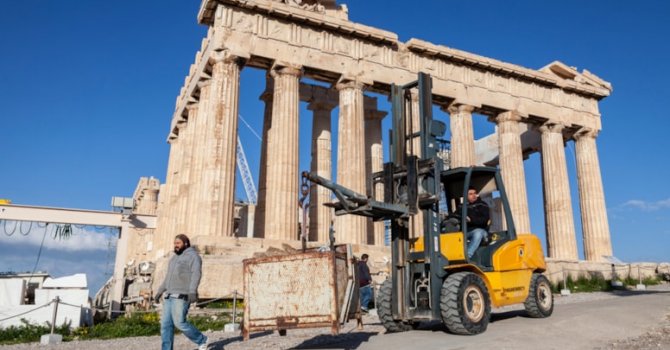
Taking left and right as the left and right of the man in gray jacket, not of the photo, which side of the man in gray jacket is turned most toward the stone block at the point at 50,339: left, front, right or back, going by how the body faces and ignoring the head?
right

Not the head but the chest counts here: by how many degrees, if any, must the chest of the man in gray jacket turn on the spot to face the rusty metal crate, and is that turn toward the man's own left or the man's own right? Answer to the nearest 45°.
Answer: approximately 90° to the man's own left

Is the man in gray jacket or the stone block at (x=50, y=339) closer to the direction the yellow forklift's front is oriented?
the man in gray jacket

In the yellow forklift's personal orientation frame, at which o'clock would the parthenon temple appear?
The parthenon temple is roughly at 4 o'clock from the yellow forklift.

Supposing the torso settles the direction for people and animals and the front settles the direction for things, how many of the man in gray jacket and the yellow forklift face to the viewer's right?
0

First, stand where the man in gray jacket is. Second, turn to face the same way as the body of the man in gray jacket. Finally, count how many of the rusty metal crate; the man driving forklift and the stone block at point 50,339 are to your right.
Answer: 1

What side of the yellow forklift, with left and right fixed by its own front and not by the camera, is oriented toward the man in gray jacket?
front

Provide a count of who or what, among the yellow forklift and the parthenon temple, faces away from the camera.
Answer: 0

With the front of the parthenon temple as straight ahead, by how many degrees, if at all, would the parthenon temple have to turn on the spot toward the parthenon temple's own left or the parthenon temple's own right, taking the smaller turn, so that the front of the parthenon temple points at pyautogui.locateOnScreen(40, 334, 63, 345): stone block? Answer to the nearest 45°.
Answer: approximately 45° to the parthenon temple's own right

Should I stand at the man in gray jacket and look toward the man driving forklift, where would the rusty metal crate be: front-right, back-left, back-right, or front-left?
front-right

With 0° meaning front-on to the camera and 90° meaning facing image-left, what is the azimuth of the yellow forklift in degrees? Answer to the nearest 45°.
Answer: approximately 45°

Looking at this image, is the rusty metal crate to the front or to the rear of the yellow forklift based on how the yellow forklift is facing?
to the front

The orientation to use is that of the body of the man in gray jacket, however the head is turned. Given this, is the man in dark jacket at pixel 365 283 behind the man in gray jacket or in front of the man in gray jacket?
behind

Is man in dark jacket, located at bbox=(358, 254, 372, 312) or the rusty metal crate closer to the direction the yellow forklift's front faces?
the rusty metal crate

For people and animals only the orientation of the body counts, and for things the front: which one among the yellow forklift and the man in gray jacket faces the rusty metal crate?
the yellow forklift

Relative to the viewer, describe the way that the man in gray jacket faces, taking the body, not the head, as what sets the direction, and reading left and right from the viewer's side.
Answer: facing the viewer and to the left of the viewer
